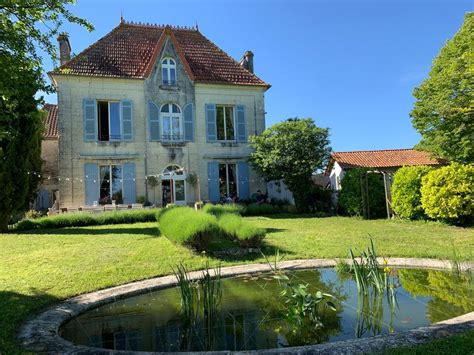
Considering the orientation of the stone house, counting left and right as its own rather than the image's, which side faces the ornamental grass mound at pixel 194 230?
front

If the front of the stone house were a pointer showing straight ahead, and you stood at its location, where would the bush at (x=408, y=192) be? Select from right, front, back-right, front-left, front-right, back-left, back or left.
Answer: front-left

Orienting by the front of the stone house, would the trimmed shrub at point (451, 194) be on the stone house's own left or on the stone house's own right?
on the stone house's own left

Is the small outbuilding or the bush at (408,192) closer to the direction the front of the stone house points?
the bush

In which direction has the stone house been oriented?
toward the camera

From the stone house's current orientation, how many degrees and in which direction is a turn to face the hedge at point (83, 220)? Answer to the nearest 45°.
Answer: approximately 45° to its right

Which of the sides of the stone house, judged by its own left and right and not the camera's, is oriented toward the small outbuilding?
left

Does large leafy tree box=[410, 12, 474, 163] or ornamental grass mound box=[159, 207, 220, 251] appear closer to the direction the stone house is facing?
the ornamental grass mound

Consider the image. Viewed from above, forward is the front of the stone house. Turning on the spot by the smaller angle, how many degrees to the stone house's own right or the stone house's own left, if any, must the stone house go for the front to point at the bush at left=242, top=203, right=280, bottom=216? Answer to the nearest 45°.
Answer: approximately 45° to the stone house's own left
